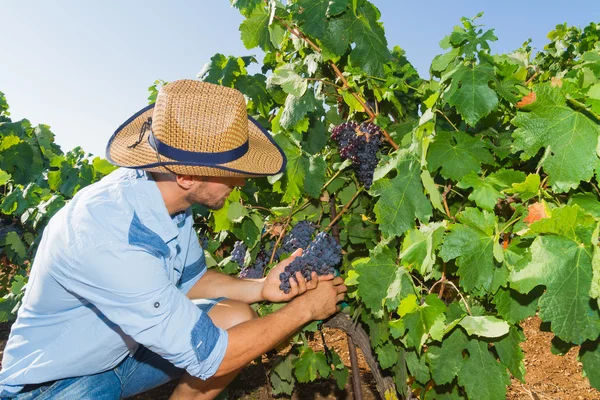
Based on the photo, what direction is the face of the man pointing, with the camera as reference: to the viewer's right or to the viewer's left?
to the viewer's right

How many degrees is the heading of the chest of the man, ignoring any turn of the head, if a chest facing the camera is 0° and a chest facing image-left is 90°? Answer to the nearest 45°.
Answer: approximately 270°

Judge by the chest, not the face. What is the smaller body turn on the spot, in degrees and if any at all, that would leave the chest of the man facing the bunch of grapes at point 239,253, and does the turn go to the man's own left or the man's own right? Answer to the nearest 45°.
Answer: approximately 45° to the man's own left

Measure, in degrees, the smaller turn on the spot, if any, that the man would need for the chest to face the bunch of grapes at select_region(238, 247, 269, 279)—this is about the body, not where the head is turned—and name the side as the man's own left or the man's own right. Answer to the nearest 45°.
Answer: approximately 45° to the man's own left

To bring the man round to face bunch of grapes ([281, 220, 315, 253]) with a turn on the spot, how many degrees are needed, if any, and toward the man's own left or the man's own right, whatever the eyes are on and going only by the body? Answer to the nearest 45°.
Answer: approximately 45° to the man's own left
